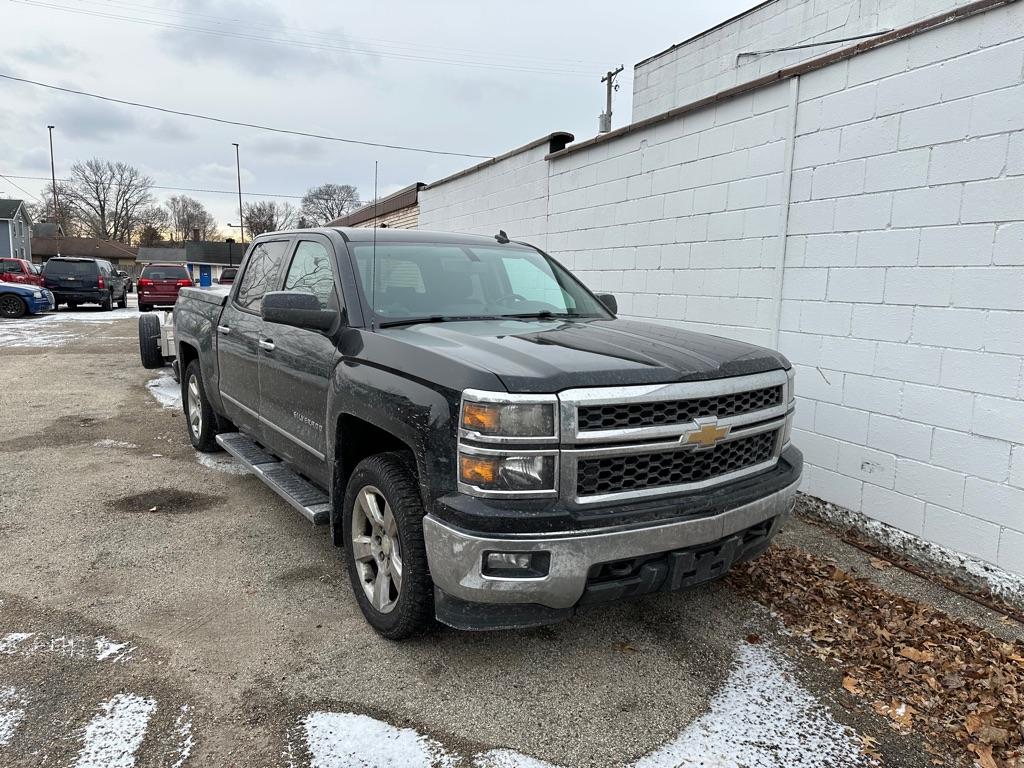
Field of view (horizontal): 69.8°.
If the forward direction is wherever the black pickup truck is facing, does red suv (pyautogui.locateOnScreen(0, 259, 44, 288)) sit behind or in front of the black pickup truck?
behind

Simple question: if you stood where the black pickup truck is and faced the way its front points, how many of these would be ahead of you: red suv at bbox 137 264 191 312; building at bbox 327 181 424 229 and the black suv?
0

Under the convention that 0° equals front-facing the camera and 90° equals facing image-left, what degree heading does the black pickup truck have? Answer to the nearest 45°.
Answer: approximately 315°

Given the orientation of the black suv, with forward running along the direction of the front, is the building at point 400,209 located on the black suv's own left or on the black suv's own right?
on the black suv's own right

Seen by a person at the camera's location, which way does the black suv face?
facing away from the viewer and to the right of the viewer

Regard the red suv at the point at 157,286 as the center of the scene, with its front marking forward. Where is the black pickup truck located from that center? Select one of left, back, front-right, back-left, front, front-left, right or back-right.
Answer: back

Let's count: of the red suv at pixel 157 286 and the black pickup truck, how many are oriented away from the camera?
1

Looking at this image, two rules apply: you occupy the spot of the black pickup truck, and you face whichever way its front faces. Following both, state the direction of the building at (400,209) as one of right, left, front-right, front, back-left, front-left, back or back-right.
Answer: back-left

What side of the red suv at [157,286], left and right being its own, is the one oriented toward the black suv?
left

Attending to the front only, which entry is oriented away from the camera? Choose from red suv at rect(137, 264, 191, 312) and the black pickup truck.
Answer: the red suv

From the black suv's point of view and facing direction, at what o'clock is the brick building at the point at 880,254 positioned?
The brick building is roughly at 4 o'clock from the black suv.

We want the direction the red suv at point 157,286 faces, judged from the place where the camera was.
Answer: facing away from the viewer
